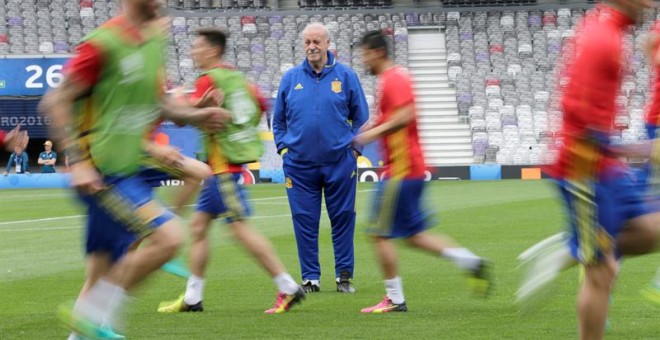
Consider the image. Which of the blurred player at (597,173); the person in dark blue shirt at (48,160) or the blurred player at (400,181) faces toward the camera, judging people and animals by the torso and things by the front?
the person in dark blue shirt

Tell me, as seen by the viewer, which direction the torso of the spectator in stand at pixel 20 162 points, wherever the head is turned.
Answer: toward the camera

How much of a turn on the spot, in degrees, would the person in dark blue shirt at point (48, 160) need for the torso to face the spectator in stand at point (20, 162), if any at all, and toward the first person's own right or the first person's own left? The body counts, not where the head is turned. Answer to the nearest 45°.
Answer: approximately 135° to the first person's own right

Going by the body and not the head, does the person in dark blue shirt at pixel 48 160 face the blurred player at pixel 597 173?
yes

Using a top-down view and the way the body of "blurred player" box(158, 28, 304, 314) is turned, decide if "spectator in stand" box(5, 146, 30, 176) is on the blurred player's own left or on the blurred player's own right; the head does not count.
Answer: on the blurred player's own right

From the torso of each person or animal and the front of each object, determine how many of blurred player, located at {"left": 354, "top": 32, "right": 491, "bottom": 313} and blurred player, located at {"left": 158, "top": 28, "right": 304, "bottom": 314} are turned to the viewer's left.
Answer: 2

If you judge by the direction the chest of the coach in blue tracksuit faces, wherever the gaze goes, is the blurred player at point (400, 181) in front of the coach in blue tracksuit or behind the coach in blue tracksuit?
in front

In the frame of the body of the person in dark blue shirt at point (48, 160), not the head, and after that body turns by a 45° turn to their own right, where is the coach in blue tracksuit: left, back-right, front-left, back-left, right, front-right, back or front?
front-left

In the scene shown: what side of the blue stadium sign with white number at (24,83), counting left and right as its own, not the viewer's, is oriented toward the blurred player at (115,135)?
front

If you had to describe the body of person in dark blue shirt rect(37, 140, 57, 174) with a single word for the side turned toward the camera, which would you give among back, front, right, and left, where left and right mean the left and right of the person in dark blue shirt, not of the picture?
front

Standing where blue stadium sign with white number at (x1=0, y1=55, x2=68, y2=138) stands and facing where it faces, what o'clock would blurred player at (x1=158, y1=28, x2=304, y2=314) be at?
The blurred player is roughly at 12 o'clock from the blue stadium sign with white number.

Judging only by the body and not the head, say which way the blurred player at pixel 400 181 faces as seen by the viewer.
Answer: to the viewer's left
